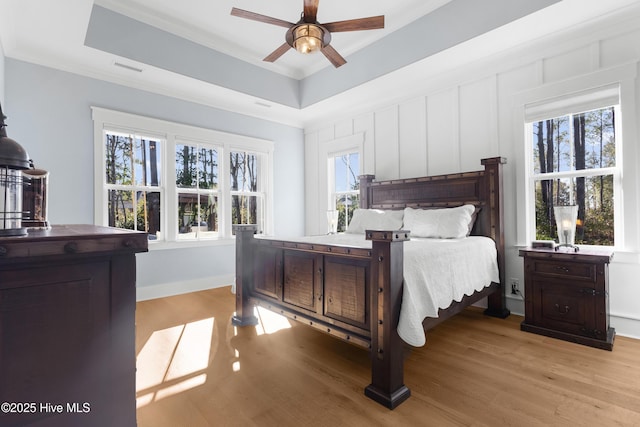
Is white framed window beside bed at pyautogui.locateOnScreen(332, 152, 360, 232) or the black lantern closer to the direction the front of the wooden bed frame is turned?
the black lantern

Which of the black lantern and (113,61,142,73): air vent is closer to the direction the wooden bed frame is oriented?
the black lantern

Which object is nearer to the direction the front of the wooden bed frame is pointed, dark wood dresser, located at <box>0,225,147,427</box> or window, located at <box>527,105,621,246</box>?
the dark wood dresser

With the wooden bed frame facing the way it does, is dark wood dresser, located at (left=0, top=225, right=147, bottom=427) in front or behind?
in front

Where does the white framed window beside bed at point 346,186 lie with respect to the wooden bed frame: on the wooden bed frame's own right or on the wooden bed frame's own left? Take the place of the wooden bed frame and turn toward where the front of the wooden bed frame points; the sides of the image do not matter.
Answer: on the wooden bed frame's own right

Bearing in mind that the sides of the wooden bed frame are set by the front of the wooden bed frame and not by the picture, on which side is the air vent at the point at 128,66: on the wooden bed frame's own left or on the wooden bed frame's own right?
on the wooden bed frame's own right

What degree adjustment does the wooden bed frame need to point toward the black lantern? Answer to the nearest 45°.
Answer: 0° — it already faces it

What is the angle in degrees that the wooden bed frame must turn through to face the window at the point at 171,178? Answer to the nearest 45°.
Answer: approximately 90° to its right

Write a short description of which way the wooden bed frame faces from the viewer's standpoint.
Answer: facing the viewer and to the left of the viewer
